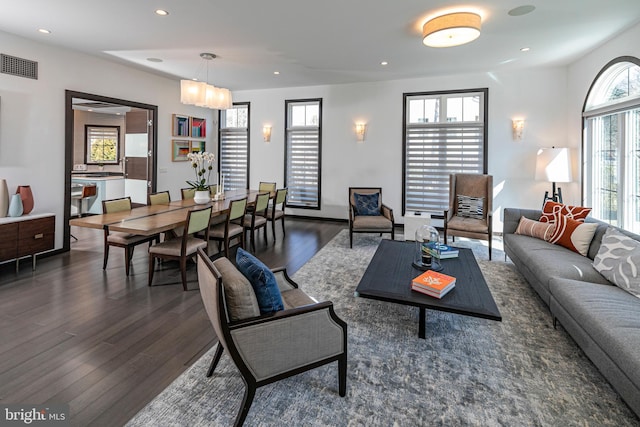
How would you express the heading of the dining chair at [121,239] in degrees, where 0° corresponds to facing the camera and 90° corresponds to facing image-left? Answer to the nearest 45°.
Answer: approximately 315°

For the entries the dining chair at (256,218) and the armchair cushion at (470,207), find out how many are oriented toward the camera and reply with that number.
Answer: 1

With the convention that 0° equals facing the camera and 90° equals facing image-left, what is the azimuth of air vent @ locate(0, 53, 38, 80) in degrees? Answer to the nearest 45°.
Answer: approximately 315°

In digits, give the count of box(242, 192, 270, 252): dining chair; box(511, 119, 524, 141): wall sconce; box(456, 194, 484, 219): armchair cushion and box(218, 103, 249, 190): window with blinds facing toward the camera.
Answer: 3

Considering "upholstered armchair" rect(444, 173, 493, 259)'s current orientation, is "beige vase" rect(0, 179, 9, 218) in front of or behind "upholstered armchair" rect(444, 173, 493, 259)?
in front

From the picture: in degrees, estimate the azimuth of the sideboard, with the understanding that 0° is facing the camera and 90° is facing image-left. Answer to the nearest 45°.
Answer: approximately 315°

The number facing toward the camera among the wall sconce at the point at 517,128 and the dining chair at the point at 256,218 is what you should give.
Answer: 1
